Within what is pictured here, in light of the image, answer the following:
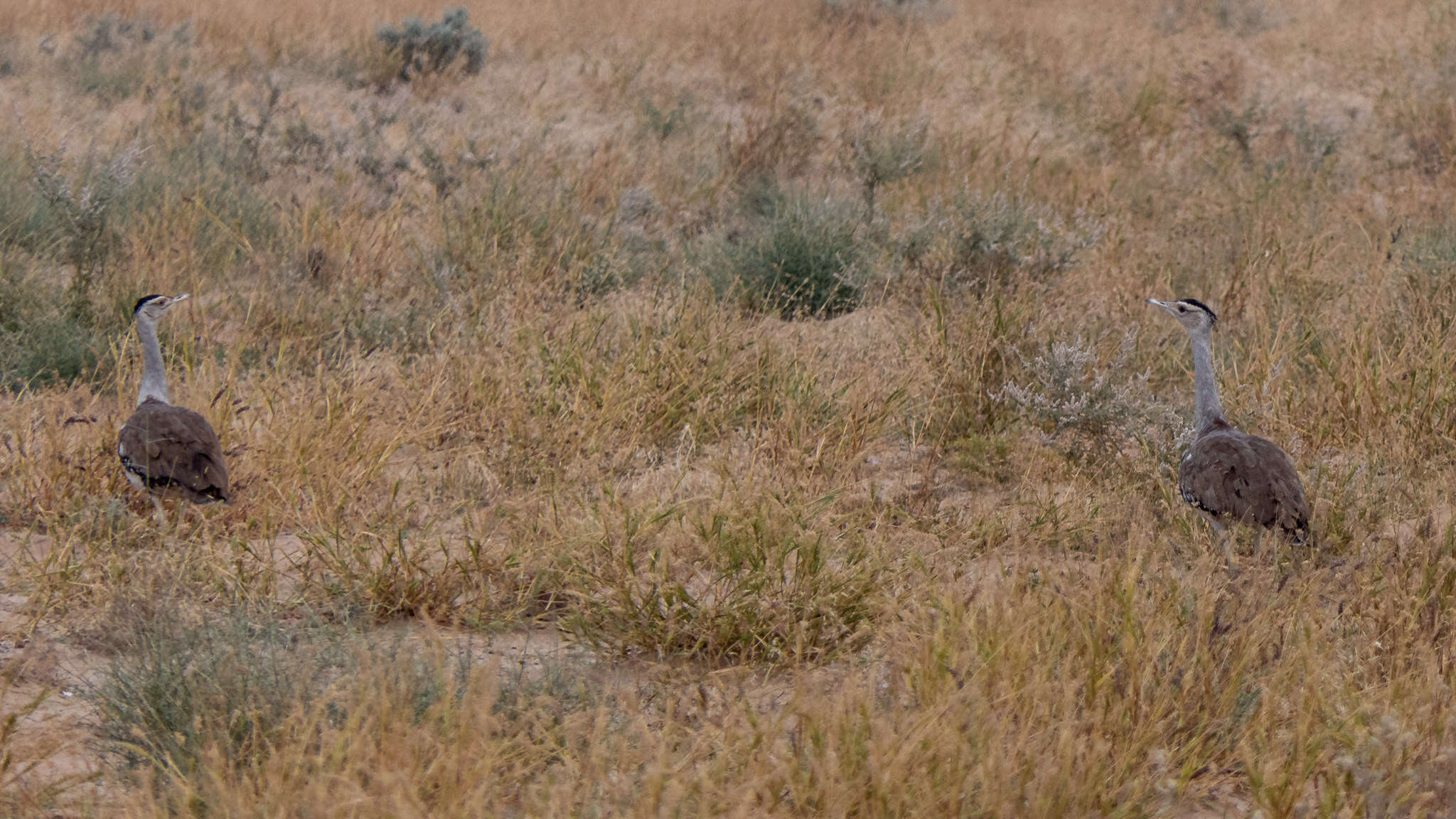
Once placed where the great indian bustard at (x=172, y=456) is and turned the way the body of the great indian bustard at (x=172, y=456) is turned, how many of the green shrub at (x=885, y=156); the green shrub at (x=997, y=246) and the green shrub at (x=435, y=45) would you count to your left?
0

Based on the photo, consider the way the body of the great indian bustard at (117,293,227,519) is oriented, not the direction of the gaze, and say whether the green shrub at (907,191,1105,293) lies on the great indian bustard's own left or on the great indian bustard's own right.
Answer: on the great indian bustard's own right

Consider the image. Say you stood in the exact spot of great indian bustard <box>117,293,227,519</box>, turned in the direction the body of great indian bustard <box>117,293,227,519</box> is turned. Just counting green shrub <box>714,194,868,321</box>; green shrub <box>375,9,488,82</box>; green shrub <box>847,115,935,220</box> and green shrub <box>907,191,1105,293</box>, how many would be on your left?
0

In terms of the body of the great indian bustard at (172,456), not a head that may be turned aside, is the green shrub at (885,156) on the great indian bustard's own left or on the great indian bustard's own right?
on the great indian bustard's own right

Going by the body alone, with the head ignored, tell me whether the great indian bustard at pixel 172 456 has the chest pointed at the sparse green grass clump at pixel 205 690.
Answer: no

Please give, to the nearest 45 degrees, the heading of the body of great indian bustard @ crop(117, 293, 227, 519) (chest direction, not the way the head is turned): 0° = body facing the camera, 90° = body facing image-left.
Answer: approximately 135°

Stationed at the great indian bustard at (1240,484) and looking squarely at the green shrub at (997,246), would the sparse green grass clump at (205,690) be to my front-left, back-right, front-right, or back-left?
back-left

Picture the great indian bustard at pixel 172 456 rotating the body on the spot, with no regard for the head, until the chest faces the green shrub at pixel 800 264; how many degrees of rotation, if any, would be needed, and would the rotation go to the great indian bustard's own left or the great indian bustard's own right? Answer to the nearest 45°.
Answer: approximately 90° to the great indian bustard's own right
